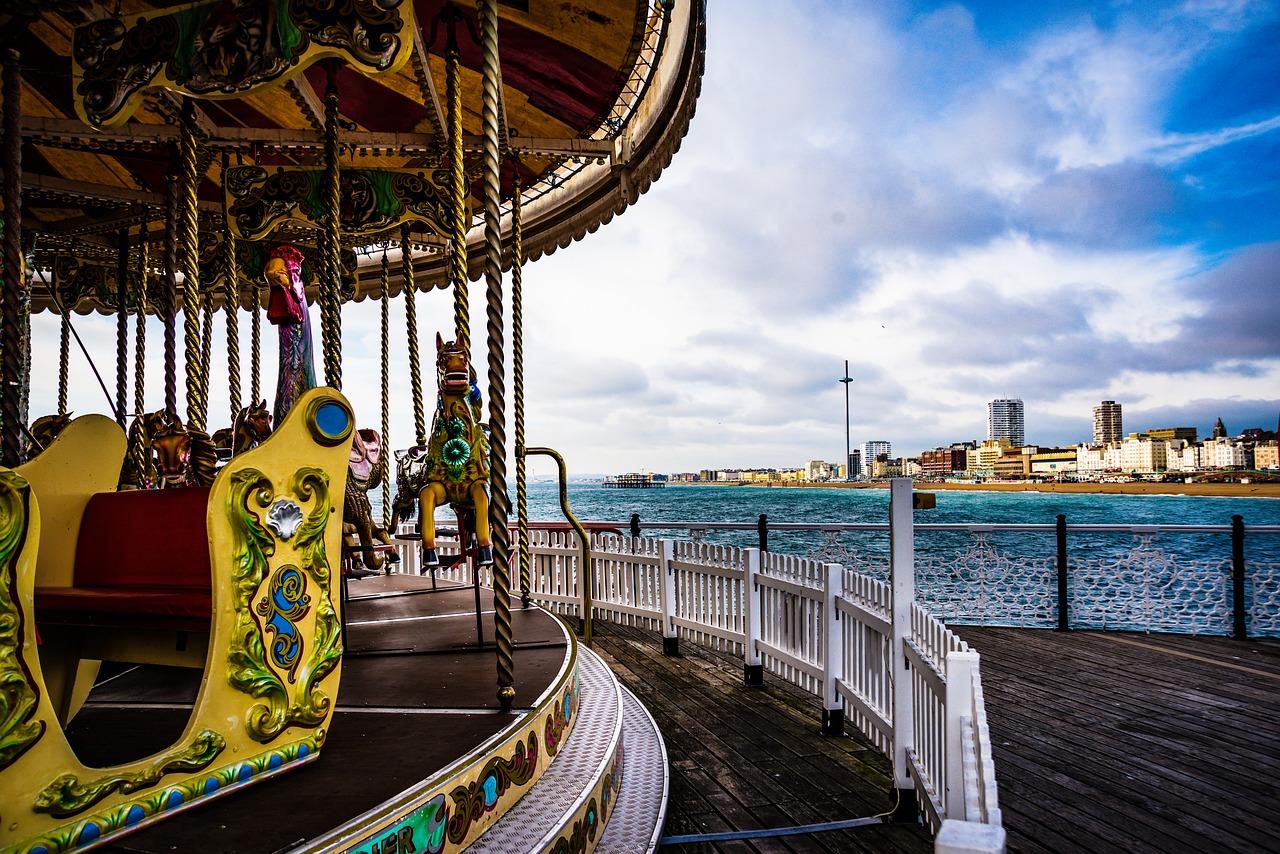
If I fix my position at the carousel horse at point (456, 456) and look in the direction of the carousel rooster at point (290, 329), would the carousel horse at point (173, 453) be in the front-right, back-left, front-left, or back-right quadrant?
front-right

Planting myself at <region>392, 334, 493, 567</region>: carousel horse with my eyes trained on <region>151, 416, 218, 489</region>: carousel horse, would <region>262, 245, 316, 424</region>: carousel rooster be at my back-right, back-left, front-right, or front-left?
front-left

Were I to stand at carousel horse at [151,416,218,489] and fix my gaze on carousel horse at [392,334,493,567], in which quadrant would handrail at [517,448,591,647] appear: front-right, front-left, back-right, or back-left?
front-left

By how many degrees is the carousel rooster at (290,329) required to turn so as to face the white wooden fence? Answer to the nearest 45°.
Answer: approximately 135° to its left

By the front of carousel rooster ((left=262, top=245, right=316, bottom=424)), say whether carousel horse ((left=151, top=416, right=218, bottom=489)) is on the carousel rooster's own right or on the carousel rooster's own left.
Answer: on the carousel rooster's own right

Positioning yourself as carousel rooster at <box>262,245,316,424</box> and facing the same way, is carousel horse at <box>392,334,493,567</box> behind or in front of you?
behind
